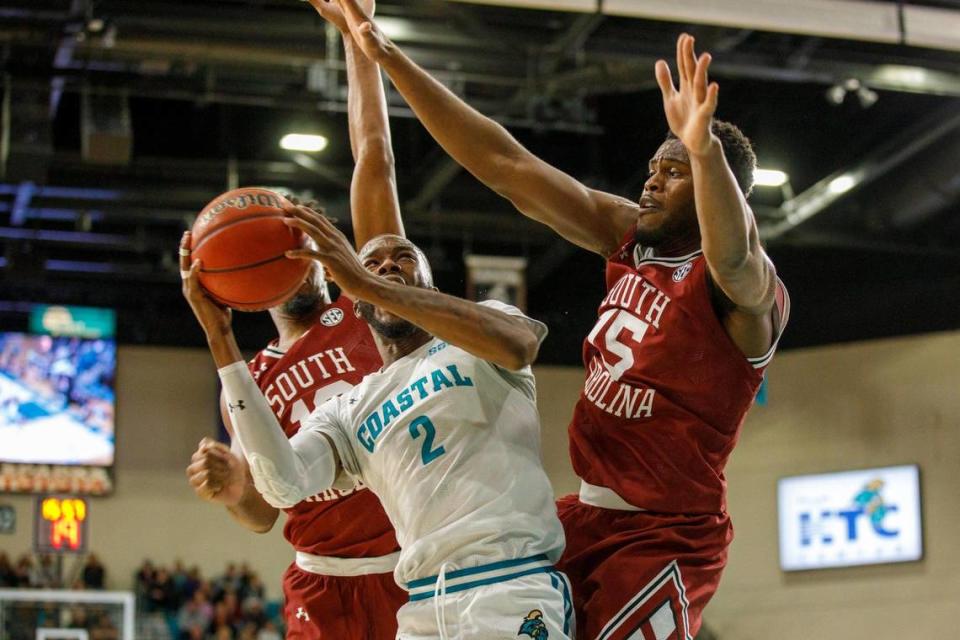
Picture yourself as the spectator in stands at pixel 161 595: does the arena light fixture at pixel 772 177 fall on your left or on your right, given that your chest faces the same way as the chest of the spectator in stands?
on your left

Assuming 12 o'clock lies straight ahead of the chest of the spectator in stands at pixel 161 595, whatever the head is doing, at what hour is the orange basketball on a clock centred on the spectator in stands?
The orange basketball is roughly at 12 o'clock from the spectator in stands.

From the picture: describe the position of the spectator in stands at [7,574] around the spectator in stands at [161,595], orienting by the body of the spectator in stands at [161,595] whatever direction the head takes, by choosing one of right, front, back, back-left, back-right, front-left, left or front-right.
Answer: right

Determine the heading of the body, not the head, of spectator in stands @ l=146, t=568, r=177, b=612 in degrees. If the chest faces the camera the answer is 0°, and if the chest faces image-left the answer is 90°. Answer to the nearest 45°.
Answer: approximately 0°

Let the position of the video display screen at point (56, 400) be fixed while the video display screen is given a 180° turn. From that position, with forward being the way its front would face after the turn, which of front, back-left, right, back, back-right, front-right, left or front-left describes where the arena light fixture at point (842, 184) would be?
back-right

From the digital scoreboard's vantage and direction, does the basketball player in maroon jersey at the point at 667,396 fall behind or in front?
in front

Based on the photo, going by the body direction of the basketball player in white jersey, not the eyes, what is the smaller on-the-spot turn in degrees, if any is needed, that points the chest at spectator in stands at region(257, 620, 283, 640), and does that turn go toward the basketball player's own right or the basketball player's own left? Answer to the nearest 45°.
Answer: approximately 135° to the basketball player's own right

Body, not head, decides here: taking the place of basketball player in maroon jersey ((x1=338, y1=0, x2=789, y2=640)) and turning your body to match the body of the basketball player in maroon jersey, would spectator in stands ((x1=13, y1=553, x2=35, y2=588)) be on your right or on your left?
on your right
